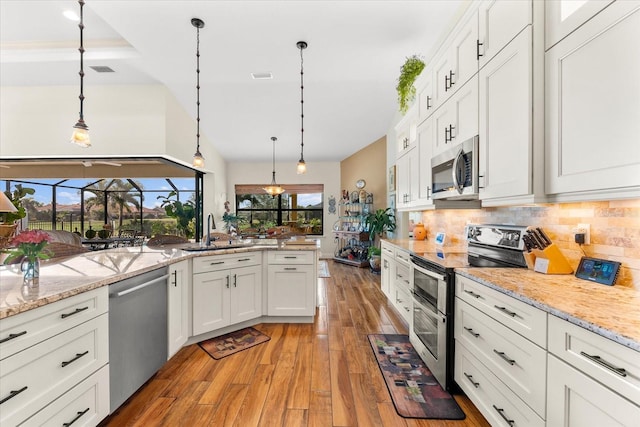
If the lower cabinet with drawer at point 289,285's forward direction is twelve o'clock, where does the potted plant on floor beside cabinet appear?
The potted plant on floor beside cabinet is roughly at 7 o'clock from the lower cabinet with drawer.

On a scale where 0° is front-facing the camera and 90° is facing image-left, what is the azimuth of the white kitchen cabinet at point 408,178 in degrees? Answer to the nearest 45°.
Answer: approximately 90°

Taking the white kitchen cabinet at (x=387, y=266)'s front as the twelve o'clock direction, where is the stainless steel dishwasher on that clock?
The stainless steel dishwasher is roughly at 10 o'clock from the white kitchen cabinet.

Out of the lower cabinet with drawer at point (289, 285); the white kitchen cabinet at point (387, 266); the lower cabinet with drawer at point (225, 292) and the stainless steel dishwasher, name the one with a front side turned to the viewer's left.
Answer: the white kitchen cabinet

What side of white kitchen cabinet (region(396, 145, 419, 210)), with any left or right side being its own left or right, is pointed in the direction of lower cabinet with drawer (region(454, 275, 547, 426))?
left

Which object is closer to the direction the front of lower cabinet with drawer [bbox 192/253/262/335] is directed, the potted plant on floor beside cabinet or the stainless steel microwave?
the stainless steel microwave
